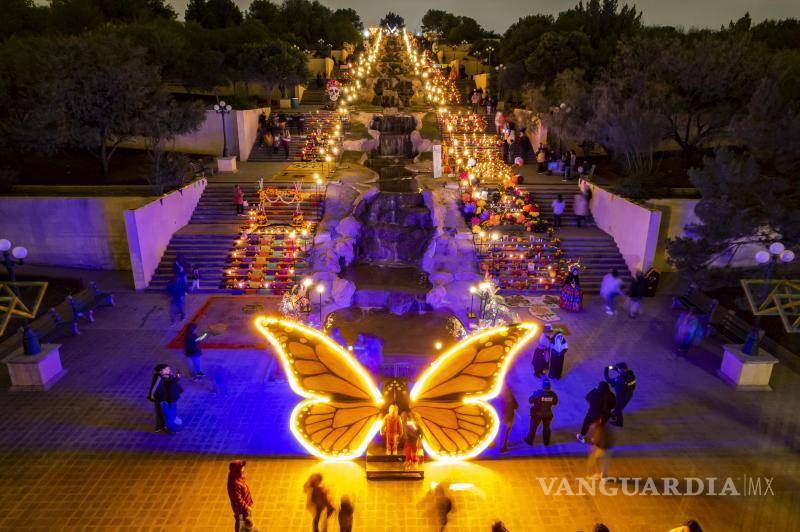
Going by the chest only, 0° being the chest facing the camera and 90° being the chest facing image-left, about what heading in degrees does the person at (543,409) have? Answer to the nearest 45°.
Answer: approximately 180°

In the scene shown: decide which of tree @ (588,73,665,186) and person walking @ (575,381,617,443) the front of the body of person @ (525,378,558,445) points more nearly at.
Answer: the tree

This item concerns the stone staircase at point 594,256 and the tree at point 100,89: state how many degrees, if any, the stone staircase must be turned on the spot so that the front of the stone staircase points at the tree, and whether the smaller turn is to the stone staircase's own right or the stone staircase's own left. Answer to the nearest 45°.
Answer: approximately 90° to the stone staircase's own right

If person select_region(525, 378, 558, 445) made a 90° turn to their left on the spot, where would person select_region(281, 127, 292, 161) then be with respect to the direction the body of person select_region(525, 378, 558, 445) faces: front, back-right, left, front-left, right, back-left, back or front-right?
front-right

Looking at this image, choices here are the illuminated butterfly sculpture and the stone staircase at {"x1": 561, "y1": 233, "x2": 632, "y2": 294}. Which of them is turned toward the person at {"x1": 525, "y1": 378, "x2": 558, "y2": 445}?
the stone staircase

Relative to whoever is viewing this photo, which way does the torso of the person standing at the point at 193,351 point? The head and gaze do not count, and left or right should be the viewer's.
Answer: facing to the right of the viewer

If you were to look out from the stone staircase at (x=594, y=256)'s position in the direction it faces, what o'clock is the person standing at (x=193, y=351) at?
The person standing is roughly at 1 o'clock from the stone staircase.
